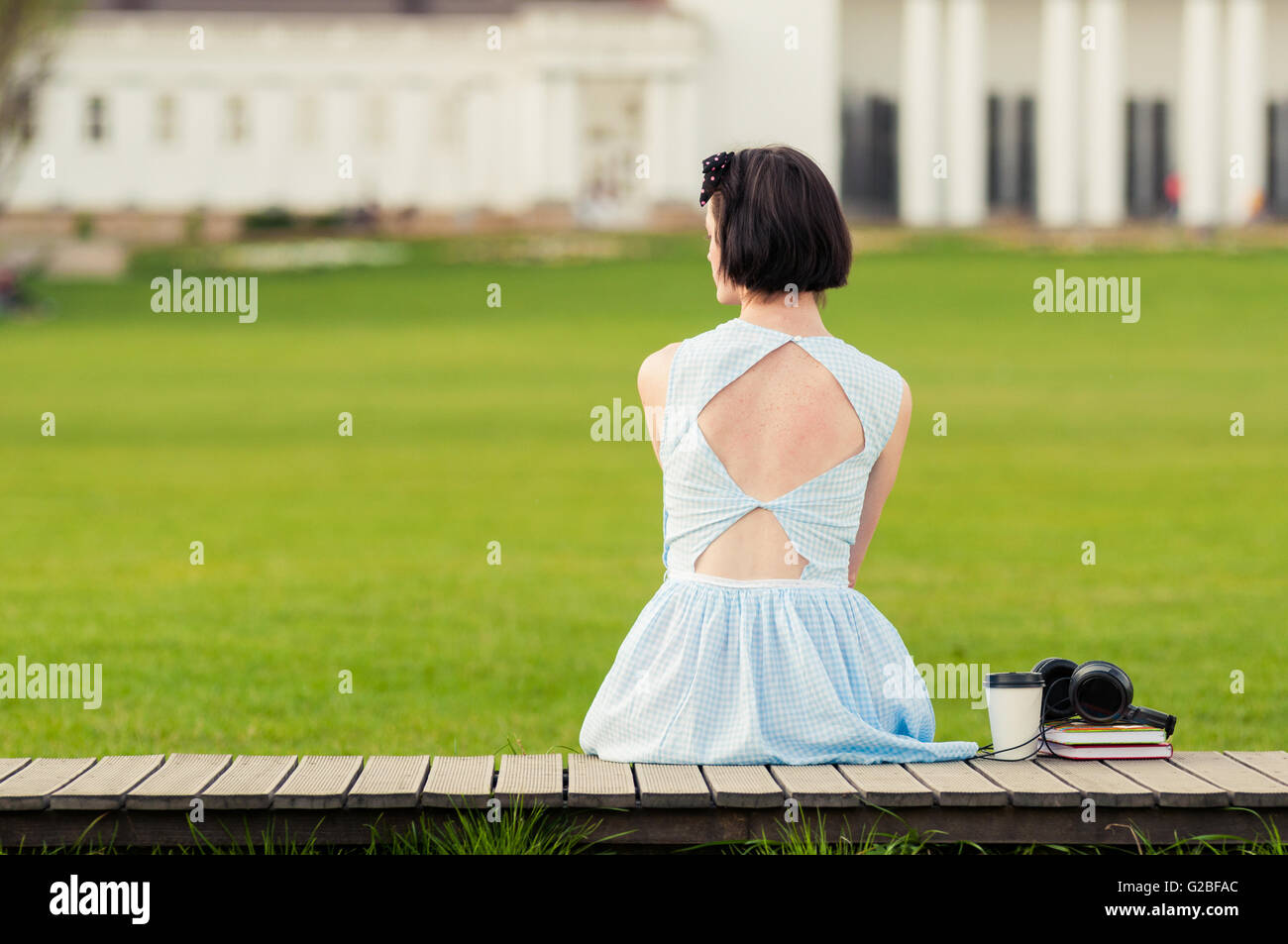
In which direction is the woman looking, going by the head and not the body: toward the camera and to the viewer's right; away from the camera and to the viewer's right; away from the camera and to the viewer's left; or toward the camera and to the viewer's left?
away from the camera and to the viewer's left

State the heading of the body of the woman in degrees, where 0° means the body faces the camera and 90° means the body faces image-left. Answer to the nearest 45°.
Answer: approximately 180°

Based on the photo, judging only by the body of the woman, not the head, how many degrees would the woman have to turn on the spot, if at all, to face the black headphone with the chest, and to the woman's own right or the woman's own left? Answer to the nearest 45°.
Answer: approximately 90° to the woman's own right

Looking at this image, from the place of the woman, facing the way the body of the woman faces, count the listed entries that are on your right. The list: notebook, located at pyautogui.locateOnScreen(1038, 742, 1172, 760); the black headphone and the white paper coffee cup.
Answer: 3

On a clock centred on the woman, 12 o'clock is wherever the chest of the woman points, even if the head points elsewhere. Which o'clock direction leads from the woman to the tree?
The tree is roughly at 11 o'clock from the woman.

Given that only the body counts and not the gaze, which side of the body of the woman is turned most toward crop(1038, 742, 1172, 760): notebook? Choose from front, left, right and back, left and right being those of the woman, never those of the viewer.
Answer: right
